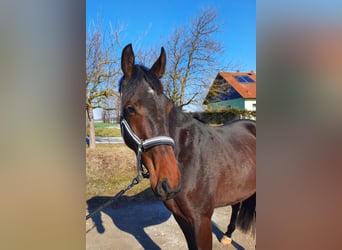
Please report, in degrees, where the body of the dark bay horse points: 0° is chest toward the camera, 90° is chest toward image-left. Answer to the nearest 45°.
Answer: approximately 45°
